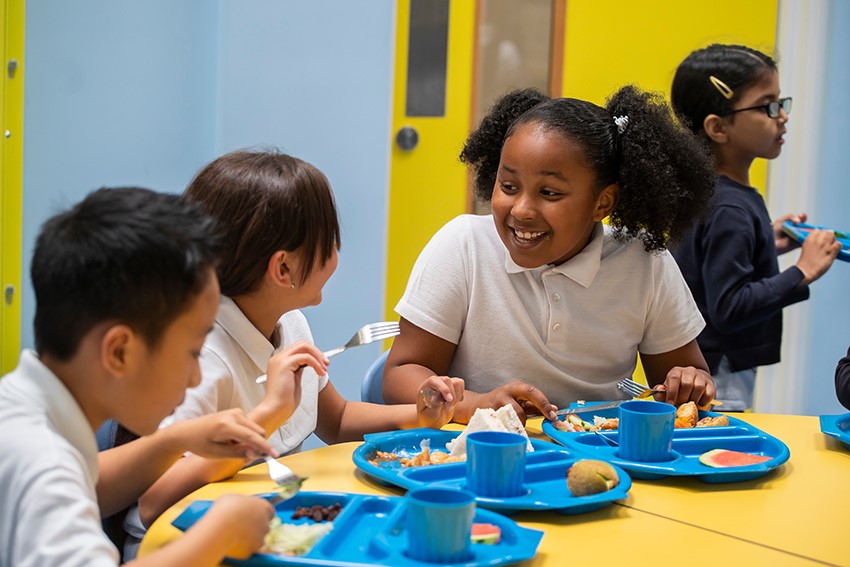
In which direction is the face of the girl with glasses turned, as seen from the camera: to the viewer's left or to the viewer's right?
to the viewer's right

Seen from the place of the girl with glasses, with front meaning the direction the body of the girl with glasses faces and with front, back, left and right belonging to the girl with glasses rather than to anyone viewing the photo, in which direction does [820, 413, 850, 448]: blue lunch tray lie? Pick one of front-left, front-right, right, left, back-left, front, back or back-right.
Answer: right

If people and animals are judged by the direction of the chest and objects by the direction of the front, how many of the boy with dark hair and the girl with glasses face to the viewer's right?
2

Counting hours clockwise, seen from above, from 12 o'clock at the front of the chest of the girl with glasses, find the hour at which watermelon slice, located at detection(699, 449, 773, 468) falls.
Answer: The watermelon slice is roughly at 3 o'clock from the girl with glasses.

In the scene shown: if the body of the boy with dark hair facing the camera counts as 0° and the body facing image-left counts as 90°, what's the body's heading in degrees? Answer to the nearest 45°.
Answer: approximately 270°

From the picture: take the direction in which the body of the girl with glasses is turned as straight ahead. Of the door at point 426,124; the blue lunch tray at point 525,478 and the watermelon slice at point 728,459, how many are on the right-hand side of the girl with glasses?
2

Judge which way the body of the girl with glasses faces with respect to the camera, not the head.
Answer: to the viewer's right

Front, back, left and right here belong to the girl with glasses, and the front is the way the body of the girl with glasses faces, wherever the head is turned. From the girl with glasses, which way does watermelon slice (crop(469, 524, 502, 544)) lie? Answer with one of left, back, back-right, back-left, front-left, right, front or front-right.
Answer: right

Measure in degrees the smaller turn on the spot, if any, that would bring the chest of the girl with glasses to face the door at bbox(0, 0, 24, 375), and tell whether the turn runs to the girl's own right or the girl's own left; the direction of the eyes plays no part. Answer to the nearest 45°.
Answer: approximately 180°

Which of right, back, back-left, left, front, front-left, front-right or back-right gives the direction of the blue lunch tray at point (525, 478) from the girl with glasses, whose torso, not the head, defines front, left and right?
right
